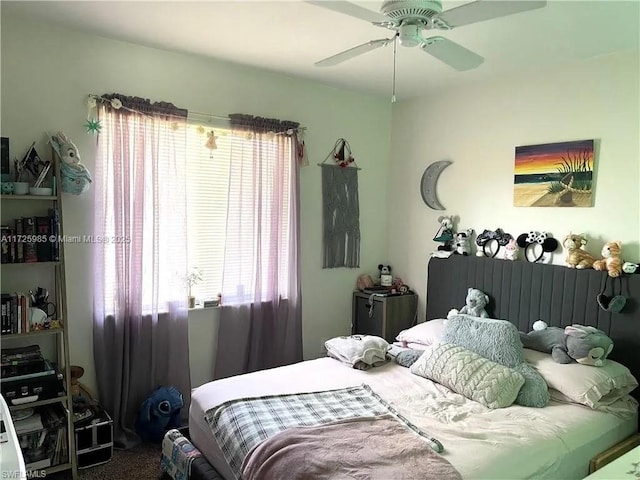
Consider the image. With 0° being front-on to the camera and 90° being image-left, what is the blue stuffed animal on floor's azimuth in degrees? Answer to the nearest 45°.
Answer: approximately 315°

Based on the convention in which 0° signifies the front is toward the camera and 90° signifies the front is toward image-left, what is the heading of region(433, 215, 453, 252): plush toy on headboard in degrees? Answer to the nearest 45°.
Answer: approximately 45°

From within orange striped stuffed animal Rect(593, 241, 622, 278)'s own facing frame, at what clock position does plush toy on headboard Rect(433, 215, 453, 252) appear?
The plush toy on headboard is roughly at 2 o'clock from the orange striped stuffed animal.

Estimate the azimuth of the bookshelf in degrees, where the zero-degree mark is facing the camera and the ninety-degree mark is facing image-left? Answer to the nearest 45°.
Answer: approximately 315°

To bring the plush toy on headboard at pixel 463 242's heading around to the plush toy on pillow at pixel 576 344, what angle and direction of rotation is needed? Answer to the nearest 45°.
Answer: approximately 90° to its left
